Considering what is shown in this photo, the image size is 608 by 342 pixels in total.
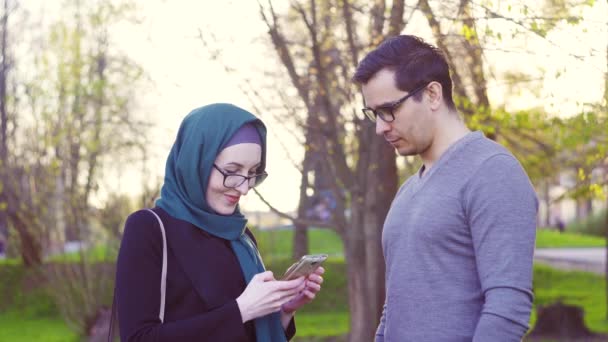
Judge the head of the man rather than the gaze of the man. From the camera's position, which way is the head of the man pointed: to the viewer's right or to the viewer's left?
to the viewer's left

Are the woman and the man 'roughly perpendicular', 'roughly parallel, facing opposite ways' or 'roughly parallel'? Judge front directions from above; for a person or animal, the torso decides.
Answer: roughly perpendicular

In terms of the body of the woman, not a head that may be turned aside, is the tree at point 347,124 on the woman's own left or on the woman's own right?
on the woman's own left

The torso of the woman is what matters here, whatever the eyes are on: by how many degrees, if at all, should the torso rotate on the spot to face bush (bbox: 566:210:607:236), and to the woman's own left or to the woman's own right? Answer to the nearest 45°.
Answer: approximately 90° to the woman's own left

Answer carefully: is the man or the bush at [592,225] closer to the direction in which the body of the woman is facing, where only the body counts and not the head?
the man

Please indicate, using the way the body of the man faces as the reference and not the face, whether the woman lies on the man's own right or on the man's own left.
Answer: on the man's own right

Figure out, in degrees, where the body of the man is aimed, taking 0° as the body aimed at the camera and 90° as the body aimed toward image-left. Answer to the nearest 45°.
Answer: approximately 45°

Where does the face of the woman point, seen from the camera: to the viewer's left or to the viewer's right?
to the viewer's right

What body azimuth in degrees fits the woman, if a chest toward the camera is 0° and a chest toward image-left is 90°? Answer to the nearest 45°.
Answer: approximately 315°

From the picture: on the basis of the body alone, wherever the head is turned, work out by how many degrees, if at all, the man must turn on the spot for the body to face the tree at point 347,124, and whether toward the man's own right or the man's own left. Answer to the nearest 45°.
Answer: approximately 135° to the man's own right

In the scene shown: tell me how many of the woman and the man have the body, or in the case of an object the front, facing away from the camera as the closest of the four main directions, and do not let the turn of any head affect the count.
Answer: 0
